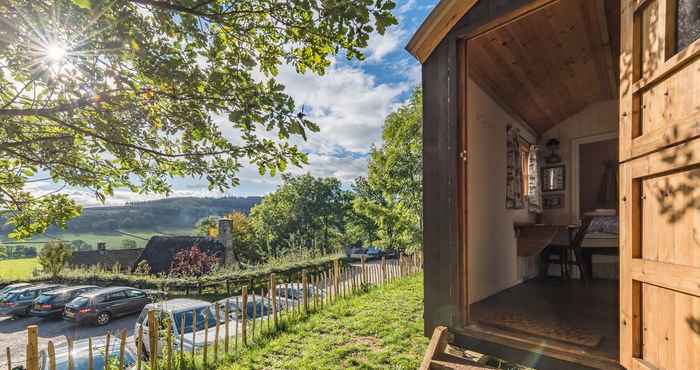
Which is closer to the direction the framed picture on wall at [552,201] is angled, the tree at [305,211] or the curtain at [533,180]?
the curtain

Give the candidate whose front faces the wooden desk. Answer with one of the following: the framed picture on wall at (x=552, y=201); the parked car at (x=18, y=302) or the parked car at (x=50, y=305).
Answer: the framed picture on wall

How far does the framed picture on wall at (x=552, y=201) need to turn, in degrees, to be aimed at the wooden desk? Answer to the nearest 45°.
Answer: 0° — it already faces it

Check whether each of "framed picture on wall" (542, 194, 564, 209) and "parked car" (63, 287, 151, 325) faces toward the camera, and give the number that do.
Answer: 1

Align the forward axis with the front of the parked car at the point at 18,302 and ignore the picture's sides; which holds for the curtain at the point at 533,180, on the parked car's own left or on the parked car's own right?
on the parked car's own right

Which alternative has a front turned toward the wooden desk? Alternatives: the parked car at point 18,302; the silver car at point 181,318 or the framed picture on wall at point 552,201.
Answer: the framed picture on wall
